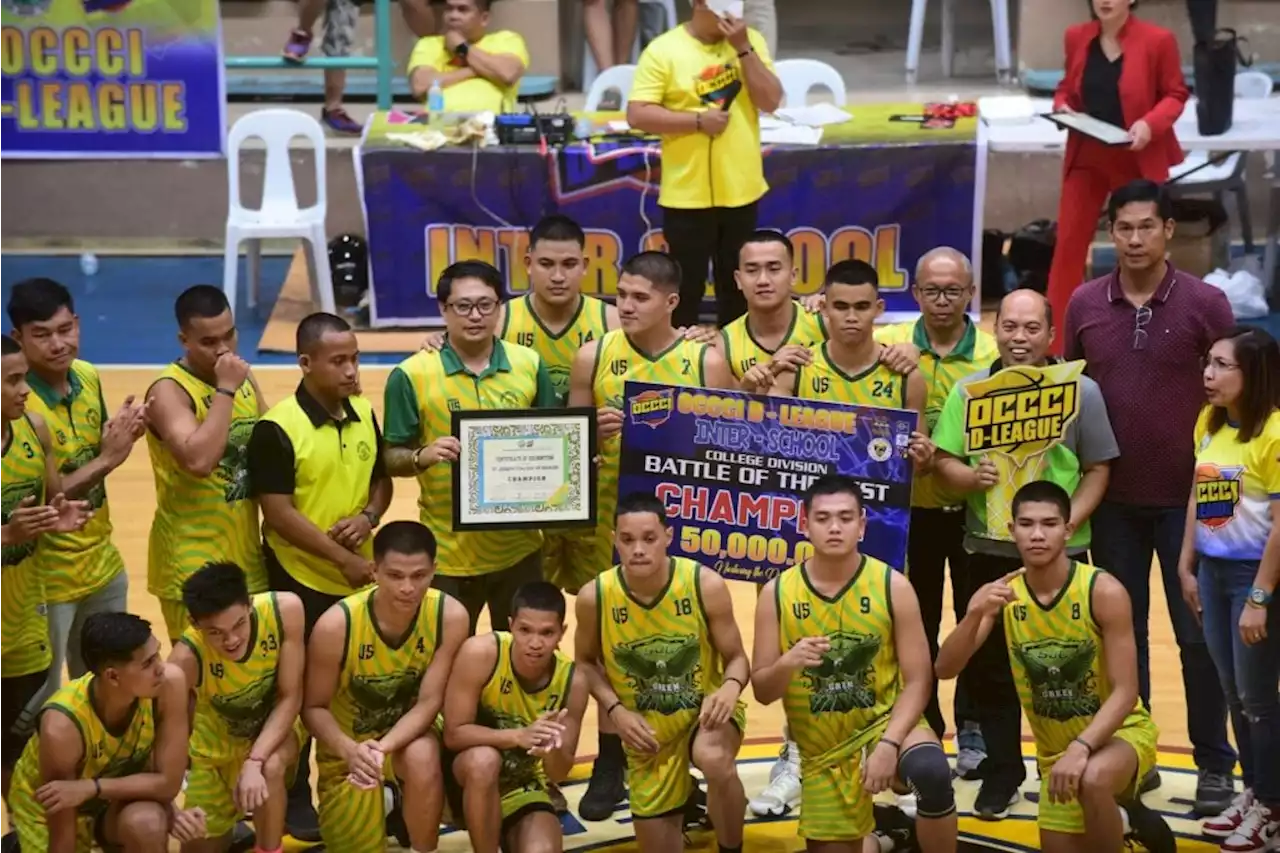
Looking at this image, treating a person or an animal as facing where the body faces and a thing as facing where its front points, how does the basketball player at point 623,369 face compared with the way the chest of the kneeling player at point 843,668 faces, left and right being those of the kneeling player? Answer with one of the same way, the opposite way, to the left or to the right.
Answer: the same way

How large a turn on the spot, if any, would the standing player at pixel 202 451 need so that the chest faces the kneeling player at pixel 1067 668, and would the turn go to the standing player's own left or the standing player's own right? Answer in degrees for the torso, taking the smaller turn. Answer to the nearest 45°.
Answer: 0° — they already face them

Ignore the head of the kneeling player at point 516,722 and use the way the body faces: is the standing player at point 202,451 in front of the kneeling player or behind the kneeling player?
behind

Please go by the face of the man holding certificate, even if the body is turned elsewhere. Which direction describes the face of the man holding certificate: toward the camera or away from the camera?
toward the camera

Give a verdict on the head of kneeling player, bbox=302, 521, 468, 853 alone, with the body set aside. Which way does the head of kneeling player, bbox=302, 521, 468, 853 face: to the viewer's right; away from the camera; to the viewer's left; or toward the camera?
toward the camera

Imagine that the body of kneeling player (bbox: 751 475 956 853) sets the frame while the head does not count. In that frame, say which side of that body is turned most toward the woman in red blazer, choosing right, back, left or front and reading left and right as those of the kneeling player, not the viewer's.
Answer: back

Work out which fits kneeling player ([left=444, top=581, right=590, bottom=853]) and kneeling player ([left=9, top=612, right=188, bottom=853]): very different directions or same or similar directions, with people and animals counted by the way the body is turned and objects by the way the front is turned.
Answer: same or similar directions

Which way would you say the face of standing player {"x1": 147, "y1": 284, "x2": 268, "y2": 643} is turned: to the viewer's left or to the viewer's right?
to the viewer's right

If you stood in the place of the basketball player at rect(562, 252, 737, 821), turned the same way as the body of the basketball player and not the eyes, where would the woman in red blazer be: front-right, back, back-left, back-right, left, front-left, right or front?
back-left

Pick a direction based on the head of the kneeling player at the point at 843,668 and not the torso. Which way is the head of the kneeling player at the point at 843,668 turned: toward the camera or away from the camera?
toward the camera

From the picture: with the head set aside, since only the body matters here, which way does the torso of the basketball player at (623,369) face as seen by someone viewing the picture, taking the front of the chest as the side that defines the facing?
toward the camera

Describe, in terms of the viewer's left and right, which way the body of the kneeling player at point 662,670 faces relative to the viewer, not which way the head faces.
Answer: facing the viewer

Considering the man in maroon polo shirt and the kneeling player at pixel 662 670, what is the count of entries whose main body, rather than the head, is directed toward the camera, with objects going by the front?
2

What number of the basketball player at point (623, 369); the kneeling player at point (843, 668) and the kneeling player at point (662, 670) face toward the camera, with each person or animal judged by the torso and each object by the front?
3

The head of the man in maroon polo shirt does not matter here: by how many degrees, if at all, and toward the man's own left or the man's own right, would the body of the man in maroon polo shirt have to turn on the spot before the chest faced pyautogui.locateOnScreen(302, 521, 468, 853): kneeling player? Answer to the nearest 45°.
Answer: approximately 45° to the man's own right
